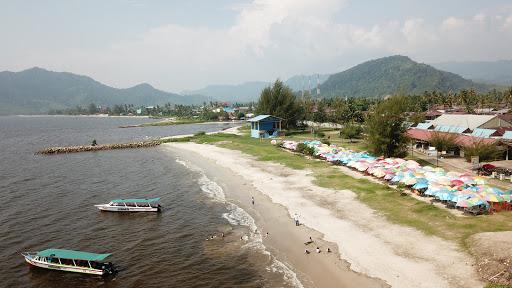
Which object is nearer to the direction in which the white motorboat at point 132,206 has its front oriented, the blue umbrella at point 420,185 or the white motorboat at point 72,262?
the white motorboat

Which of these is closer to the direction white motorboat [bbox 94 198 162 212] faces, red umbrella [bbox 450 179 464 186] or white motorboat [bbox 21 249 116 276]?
the white motorboat

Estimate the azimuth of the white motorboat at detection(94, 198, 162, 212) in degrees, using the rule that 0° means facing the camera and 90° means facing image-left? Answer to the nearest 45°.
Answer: approximately 90°

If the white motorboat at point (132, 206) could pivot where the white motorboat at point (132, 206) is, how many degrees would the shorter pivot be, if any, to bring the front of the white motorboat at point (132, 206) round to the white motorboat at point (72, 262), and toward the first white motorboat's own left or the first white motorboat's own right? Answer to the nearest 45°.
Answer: approximately 90° to the first white motorboat's own left

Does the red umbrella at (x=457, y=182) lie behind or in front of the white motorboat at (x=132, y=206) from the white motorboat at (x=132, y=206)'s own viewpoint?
behind

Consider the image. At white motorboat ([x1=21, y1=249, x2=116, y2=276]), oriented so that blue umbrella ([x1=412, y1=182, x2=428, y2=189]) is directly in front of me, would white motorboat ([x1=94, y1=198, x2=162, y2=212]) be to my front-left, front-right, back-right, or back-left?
front-left

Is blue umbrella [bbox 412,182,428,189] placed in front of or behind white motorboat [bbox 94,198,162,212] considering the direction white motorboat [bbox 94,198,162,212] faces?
behind

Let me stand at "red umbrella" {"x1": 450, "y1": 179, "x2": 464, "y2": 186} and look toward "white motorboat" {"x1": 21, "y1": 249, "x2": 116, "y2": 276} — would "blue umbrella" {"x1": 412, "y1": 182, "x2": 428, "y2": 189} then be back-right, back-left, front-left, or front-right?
front-right

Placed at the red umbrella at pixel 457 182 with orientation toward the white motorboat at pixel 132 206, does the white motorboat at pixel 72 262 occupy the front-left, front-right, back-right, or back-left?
front-left
